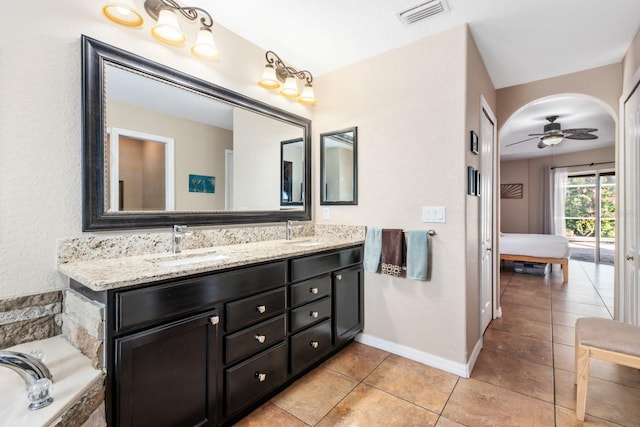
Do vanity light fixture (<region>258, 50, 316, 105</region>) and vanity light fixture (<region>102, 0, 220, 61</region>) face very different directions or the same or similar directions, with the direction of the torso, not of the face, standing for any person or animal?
same or similar directions

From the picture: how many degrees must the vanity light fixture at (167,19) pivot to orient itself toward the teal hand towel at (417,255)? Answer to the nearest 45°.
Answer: approximately 45° to its left

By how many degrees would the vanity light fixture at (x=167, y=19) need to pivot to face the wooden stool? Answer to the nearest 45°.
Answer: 0° — it already faces it

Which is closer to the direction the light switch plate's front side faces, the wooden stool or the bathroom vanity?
the bathroom vanity

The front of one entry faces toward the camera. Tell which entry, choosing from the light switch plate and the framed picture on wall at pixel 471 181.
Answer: the light switch plate

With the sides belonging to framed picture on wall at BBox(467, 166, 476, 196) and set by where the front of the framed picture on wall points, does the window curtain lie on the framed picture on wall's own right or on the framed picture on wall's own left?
on the framed picture on wall's own left

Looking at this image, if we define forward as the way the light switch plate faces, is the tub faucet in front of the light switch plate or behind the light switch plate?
in front

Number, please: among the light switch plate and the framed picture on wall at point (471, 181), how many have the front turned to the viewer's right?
1

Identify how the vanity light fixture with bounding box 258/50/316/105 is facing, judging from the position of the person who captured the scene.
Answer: facing the viewer and to the right of the viewer

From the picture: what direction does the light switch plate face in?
toward the camera
